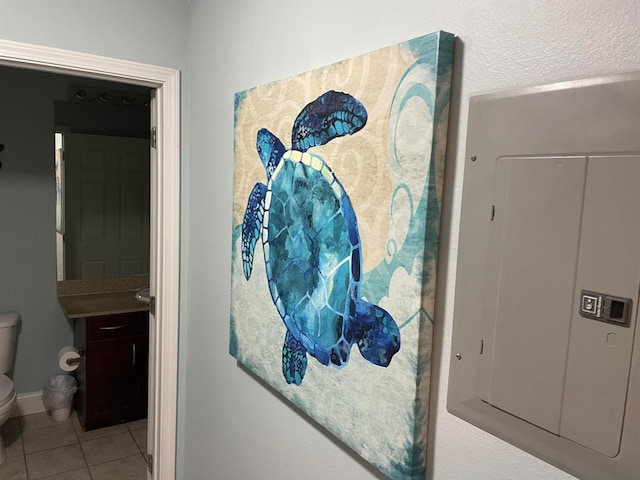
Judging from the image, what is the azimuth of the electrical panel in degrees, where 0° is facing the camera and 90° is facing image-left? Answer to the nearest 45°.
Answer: approximately 45°

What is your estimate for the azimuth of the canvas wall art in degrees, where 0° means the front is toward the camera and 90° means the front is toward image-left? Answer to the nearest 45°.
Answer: approximately 45°

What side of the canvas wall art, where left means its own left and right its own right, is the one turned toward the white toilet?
right

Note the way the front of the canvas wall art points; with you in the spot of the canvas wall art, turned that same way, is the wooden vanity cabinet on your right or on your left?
on your right
